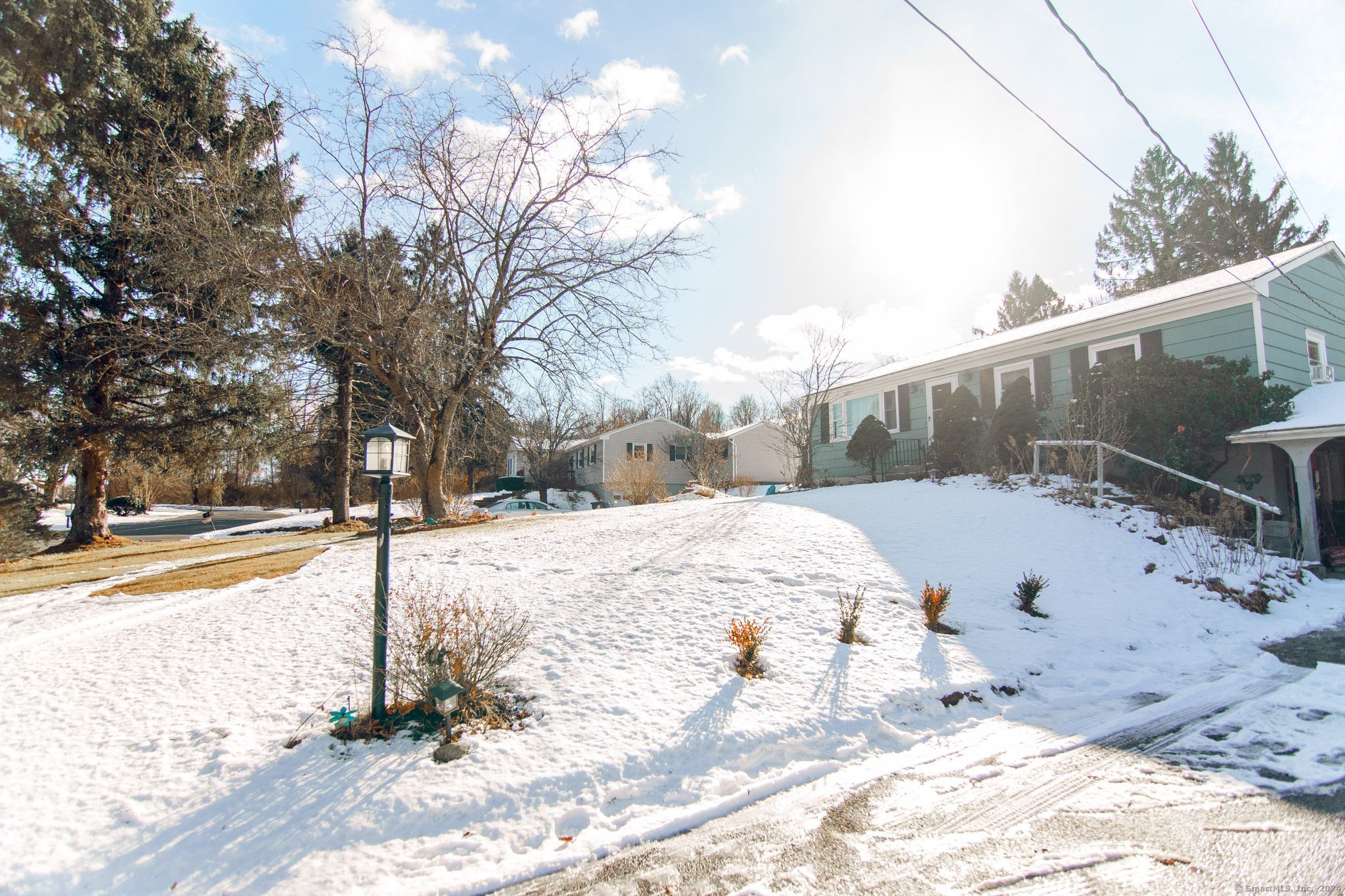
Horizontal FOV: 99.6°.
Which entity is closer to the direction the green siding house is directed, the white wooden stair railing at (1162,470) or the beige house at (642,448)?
the white wooden stair railing

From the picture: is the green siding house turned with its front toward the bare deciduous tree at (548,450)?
no

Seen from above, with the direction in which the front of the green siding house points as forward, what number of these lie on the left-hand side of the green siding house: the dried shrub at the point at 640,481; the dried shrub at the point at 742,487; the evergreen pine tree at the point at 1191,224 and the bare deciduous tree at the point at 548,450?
0

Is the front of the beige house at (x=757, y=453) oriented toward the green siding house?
no

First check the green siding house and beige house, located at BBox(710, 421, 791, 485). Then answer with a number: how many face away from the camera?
0

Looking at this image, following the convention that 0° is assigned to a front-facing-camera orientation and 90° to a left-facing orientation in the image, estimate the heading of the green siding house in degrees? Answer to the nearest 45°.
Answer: approximately 45°

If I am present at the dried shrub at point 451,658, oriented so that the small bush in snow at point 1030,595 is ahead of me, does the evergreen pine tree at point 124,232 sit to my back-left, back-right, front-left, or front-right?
back-left

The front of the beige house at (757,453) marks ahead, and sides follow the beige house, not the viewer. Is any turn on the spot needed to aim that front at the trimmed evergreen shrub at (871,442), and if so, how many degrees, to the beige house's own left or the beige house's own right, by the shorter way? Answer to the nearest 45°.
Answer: approximately 90° to the beige house's own left

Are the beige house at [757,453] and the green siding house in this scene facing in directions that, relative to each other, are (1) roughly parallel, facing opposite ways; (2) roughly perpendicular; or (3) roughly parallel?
roughly parallel

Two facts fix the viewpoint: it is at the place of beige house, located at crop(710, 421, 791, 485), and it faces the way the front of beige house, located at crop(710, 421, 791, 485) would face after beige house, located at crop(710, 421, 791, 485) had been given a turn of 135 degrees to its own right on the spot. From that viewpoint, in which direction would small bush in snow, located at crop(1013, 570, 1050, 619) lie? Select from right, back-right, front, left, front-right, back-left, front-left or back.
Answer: back-right

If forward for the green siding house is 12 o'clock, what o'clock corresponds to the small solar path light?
The small solar path light is roughly at 11 o'clock from the green siding house.

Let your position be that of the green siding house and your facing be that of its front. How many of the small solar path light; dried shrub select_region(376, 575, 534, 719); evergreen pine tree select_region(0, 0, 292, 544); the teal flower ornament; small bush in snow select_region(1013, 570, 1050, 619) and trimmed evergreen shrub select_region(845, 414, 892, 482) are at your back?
0

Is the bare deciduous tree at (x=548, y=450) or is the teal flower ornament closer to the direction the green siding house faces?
the teal flower ornament

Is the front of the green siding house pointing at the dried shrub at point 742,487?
no

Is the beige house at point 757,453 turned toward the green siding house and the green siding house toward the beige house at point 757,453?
no
